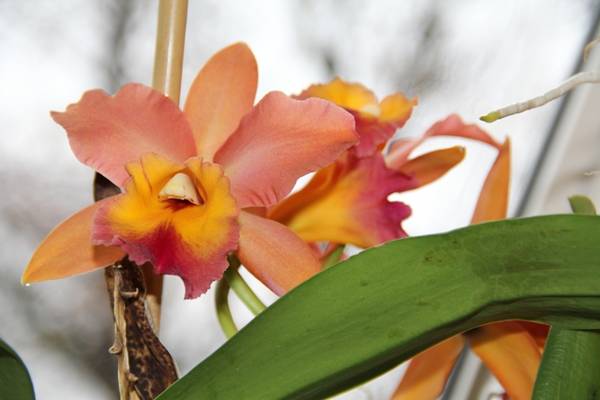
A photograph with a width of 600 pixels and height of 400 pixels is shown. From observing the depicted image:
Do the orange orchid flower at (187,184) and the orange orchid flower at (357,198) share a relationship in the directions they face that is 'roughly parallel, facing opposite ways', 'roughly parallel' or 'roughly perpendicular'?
roughly perpendicular
